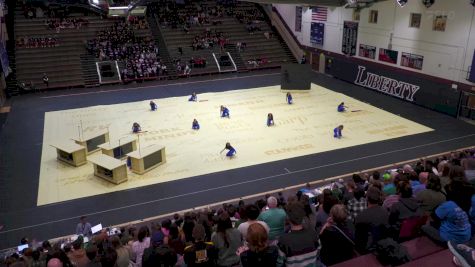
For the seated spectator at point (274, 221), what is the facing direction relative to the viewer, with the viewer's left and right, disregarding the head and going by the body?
facing away from the viewer

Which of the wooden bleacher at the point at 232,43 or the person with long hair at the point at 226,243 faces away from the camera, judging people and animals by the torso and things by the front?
the person with long hair

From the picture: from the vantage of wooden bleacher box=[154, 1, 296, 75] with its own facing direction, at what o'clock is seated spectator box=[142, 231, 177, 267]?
The seated spectator is roughly at 12 o'clock from the wooden bleacher.

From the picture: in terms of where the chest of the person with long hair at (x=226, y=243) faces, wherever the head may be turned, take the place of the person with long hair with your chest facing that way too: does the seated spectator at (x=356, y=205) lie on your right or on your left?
on your right

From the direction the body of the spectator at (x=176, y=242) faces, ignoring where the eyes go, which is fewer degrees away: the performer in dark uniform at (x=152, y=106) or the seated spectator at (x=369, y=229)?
the performer in dark uniform

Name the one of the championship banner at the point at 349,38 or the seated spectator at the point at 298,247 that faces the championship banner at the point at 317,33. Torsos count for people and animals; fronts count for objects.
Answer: the seated spectator

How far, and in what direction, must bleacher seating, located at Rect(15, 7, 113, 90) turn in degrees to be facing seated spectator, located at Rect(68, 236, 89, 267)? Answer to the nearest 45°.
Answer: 0° — it already faces them

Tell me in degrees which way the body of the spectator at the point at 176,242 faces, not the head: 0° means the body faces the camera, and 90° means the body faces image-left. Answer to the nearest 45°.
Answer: approximately 180°

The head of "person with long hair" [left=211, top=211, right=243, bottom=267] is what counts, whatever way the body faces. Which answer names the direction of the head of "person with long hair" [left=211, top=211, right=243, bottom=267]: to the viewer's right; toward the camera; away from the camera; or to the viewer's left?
away from the camera

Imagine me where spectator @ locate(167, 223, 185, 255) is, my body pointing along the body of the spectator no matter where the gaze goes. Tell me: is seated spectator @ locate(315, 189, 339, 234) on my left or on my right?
on my right

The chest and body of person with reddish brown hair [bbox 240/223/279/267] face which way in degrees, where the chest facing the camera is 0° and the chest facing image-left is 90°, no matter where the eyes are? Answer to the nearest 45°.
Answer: approximately 180°

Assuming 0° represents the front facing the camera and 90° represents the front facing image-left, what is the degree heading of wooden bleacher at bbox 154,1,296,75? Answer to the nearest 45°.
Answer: approximately 0°

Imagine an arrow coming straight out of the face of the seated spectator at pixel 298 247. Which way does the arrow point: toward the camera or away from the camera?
away from the camera

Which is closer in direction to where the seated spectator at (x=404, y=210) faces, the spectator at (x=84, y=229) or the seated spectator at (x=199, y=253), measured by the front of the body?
the spectator
